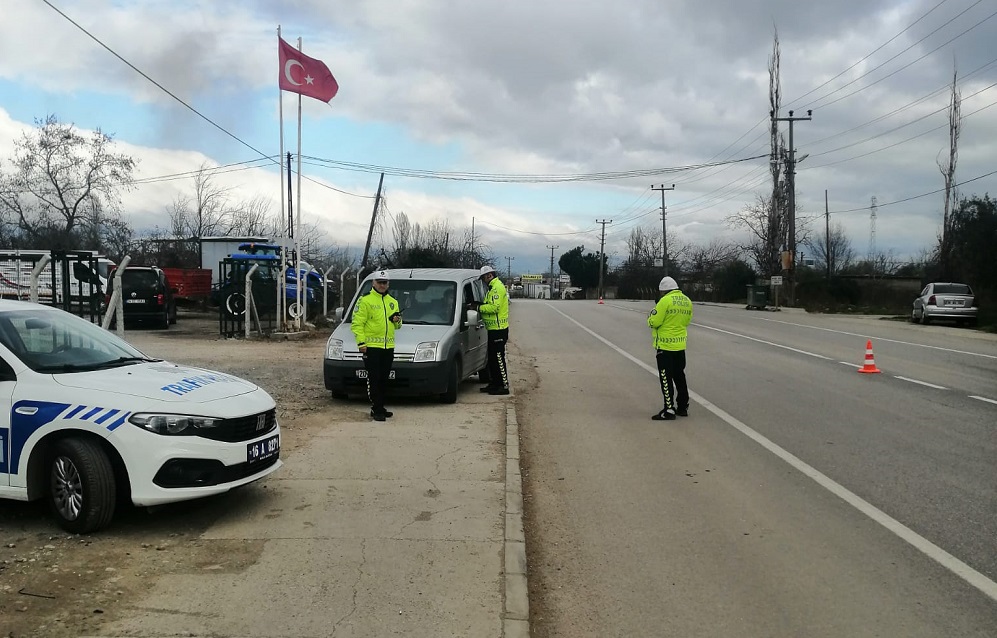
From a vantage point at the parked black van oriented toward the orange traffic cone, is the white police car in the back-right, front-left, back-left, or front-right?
front-right

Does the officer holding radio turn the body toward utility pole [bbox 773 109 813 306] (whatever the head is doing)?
no

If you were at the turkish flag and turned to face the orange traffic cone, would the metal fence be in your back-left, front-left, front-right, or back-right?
back-right

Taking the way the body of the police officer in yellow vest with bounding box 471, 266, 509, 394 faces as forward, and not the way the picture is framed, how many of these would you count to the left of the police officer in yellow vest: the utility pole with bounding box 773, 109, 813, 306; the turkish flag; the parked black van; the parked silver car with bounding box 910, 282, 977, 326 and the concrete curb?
1

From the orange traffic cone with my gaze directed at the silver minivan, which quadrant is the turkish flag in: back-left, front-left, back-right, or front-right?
front-right

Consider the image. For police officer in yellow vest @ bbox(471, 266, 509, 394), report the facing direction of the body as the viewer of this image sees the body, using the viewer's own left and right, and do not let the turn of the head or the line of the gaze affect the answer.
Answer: facing to the left of the viewer

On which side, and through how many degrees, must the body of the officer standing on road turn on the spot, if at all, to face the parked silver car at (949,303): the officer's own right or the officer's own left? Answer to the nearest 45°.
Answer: approximately 90° to the officer's own right

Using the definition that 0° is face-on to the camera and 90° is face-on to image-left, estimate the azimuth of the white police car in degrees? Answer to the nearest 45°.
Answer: approximately 315°

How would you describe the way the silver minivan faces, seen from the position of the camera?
facing the viewer and to the left of the viewer

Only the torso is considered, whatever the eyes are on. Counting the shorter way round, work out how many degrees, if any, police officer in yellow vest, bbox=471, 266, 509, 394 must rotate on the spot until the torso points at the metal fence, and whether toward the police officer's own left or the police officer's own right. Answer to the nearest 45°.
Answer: approximately 45° to the police officer's own right

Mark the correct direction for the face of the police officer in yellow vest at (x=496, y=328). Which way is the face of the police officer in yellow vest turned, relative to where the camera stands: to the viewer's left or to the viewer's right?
to the viewer's left

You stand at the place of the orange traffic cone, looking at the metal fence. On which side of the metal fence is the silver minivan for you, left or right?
left

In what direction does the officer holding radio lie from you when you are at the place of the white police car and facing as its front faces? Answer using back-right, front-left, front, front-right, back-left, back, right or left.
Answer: left

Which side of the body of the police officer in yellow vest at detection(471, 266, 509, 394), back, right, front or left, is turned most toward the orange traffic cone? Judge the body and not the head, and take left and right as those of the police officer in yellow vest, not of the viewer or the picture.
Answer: back

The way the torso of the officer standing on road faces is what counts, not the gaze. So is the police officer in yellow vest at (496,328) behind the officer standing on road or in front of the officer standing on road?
in front
